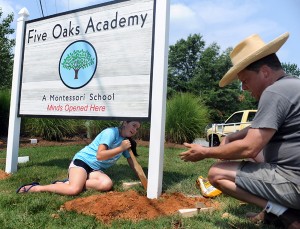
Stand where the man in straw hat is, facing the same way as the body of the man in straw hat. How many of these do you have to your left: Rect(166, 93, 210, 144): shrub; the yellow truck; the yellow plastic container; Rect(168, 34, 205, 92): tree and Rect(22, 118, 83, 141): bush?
0

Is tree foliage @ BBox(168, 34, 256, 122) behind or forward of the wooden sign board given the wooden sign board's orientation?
behind

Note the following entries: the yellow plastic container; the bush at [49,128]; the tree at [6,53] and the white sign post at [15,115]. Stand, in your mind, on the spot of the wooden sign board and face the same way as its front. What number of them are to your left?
1

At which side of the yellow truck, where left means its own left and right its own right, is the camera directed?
left

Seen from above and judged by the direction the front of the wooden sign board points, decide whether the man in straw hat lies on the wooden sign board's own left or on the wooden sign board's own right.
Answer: on the wooden sign board's own left

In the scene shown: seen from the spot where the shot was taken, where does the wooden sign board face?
facing the viewer and to the left of the viewer

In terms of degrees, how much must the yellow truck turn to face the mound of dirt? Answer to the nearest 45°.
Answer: approximately 90° to its left

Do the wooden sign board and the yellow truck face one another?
no

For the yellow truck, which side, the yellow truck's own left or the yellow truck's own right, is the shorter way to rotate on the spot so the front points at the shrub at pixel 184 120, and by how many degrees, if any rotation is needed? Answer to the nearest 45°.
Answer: approximately 45° to the yellow truck's own left

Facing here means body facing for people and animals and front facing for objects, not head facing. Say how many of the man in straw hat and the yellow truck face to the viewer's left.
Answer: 2

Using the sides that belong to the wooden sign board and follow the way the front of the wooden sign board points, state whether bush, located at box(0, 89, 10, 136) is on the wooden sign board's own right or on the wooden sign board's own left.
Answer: on the wooden sign board's own right

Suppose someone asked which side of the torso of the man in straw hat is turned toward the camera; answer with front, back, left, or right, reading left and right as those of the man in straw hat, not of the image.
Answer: left

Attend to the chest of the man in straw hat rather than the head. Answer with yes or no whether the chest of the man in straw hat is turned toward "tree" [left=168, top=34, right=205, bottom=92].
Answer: no

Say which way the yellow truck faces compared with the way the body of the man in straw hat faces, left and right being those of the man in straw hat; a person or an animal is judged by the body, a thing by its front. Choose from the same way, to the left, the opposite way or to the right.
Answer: the same way

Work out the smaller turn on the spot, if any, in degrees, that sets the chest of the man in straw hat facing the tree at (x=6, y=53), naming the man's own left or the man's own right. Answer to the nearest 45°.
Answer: approximately 45° to the man's own right

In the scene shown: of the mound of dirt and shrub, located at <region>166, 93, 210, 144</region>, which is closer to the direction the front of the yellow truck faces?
the shrub
